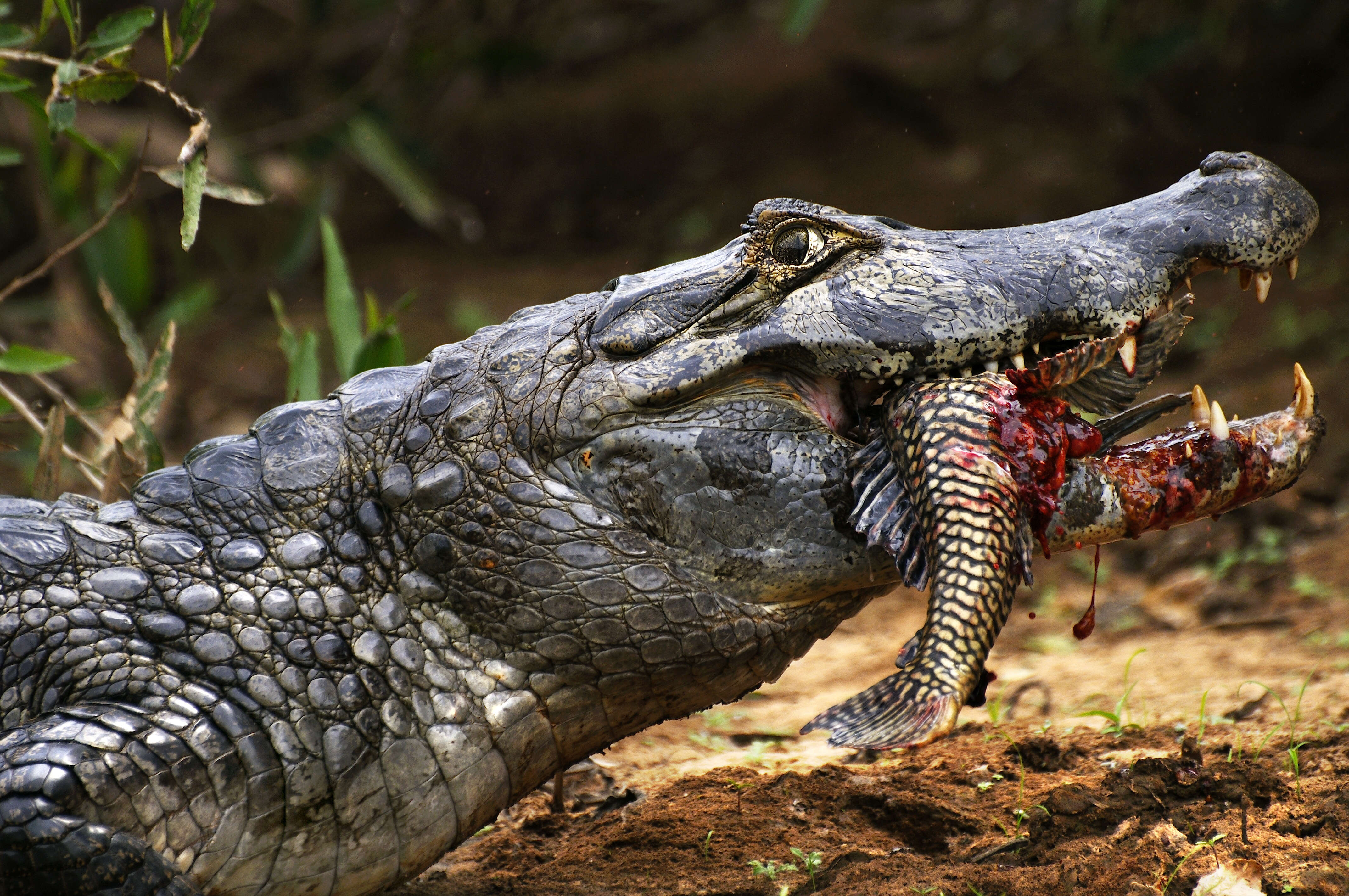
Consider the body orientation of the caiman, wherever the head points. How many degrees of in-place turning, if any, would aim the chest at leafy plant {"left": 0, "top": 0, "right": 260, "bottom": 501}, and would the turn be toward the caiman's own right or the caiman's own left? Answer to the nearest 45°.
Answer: approximately 135° to the caiman's own left

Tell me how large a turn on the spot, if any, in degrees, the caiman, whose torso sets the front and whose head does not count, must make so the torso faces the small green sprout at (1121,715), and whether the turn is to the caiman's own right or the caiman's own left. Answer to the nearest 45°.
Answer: approximately 45° to the caiman's own left

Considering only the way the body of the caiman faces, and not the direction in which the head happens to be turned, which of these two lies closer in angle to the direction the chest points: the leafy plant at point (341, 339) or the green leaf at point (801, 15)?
the green leaf

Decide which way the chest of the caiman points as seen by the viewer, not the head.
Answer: to the viewer's right

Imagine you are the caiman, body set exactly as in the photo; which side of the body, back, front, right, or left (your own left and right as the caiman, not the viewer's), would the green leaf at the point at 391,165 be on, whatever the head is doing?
left

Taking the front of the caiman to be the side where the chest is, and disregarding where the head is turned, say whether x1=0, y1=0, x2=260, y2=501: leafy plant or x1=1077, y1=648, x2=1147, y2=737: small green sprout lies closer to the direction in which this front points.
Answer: the small green sprout

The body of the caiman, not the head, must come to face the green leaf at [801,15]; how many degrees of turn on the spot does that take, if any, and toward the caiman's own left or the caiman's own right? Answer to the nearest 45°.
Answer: approximately 90° to the caiman's own left

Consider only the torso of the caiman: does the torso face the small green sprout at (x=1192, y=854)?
yes
